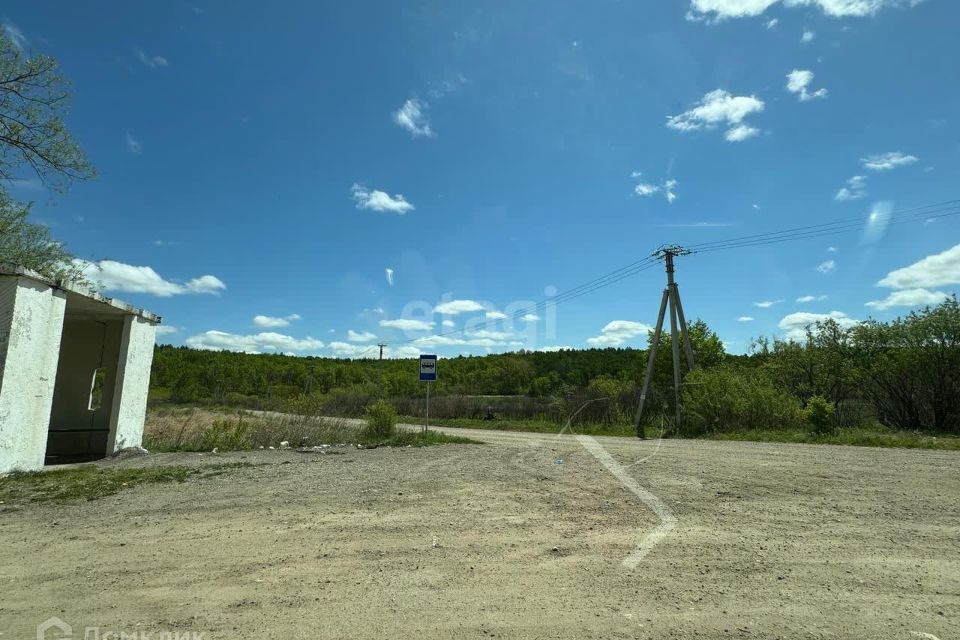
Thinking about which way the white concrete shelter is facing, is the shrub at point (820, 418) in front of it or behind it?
in front

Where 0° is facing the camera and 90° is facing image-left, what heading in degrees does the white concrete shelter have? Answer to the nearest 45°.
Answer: approximately 315°

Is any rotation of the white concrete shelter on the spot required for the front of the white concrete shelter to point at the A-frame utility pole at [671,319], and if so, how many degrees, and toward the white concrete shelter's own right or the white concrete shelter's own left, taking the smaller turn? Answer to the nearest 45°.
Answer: approximately 45° to the white concrete shelter's own left

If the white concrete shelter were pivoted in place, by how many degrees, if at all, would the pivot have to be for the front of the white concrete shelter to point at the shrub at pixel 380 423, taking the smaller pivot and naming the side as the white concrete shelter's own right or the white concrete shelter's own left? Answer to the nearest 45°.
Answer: approximately 45° to the white concrete shelter's own left
